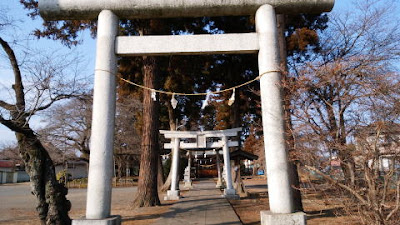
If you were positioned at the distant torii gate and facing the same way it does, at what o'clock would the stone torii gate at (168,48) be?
The stone torii gate is roughly at 12 o'clock from the distant torii gate.

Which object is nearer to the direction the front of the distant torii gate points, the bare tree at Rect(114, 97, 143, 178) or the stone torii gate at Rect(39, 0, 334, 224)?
the stone torii gate

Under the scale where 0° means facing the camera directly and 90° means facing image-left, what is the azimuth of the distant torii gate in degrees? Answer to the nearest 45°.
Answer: approximately 0°

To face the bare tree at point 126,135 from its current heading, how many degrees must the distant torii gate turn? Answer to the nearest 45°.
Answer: approximately 135° to its right
